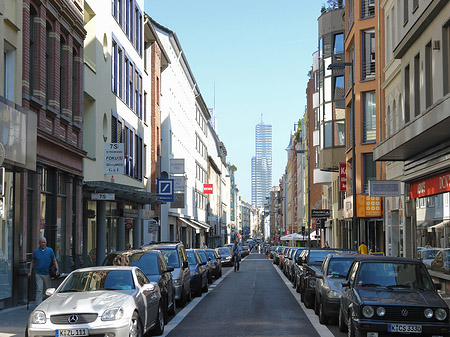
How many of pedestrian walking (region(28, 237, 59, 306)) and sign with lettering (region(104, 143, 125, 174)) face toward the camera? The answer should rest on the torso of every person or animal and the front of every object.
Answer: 2

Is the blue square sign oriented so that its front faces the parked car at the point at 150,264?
yes

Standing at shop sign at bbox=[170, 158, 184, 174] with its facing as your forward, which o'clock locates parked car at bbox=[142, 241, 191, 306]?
The parked car is roughly at 12 o'clock from the shop sign.

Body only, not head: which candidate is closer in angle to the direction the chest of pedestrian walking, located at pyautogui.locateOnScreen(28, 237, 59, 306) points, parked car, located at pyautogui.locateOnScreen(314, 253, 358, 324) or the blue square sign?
the parked car

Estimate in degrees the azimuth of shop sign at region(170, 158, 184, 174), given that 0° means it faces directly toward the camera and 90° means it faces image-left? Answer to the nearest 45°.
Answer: approximately 0°
